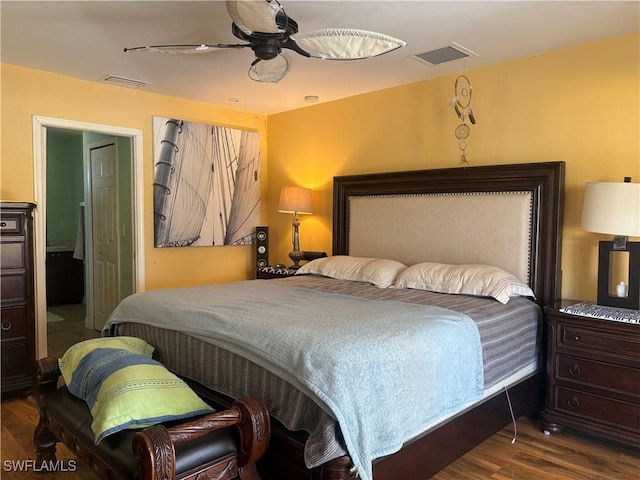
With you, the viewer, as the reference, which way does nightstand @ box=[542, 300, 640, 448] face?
facing the viewer and to the left of the viewer

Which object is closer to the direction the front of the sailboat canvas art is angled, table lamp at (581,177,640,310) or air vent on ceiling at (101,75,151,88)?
the table lamp

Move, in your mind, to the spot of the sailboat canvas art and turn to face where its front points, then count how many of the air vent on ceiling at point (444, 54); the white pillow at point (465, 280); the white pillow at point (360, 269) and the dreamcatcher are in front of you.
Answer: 4

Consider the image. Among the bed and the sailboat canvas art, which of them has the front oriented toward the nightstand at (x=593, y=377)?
the sailboat canvas art

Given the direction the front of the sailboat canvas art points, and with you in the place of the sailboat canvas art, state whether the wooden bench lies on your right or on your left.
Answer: on your right

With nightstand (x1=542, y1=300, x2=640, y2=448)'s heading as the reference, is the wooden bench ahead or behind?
ahead

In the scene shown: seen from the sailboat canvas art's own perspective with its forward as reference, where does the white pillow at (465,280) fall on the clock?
The white pillow is roughly at 12 o'clock from the sailboat canvas art.

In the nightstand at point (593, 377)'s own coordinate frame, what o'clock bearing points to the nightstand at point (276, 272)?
the nightstand at point (276, 272) is roughly at 2 o'clock from the nightstand at point (593, 377).

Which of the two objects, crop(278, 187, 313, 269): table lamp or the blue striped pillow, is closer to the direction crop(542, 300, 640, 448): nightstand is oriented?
the blue striped pillow

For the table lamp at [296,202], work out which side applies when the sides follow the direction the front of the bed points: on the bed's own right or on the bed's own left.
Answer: on the bed's own right

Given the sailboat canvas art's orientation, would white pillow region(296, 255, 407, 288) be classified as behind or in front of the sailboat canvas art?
in front

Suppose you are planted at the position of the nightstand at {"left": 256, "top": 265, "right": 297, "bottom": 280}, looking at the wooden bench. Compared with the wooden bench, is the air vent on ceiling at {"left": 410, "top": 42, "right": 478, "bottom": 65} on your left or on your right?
left

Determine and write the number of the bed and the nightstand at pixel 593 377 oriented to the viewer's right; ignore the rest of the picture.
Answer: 0

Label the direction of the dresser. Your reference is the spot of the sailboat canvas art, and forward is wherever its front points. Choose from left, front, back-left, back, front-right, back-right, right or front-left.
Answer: right

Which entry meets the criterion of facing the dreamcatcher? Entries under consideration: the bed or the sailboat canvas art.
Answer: the sailboat canvas art

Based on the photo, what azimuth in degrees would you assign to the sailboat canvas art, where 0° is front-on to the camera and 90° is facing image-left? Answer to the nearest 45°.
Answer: approximately 315°
